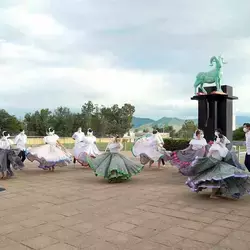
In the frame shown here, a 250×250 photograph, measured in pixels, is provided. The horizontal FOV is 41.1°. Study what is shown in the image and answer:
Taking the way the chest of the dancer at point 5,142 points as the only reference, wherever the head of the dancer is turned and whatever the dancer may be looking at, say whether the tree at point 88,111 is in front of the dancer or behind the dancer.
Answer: in front

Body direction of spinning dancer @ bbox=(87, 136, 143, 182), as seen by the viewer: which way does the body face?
toward the camera

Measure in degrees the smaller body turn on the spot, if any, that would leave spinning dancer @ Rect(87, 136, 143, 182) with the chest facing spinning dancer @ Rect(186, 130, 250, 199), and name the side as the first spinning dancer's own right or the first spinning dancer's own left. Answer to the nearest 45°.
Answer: approximately 45° to the first spinning dancer's own left

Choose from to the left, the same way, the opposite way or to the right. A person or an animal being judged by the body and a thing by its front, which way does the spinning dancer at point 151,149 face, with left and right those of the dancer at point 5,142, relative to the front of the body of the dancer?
to the right

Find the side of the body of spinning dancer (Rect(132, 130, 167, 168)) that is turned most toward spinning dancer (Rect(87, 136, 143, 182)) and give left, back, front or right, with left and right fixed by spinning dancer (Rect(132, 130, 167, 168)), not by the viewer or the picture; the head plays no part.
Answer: back

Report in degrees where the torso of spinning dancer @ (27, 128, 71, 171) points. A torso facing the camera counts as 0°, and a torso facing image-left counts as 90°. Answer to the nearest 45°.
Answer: approximately 180°

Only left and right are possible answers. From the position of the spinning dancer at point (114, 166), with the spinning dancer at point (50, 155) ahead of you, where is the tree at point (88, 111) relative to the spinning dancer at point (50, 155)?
right
